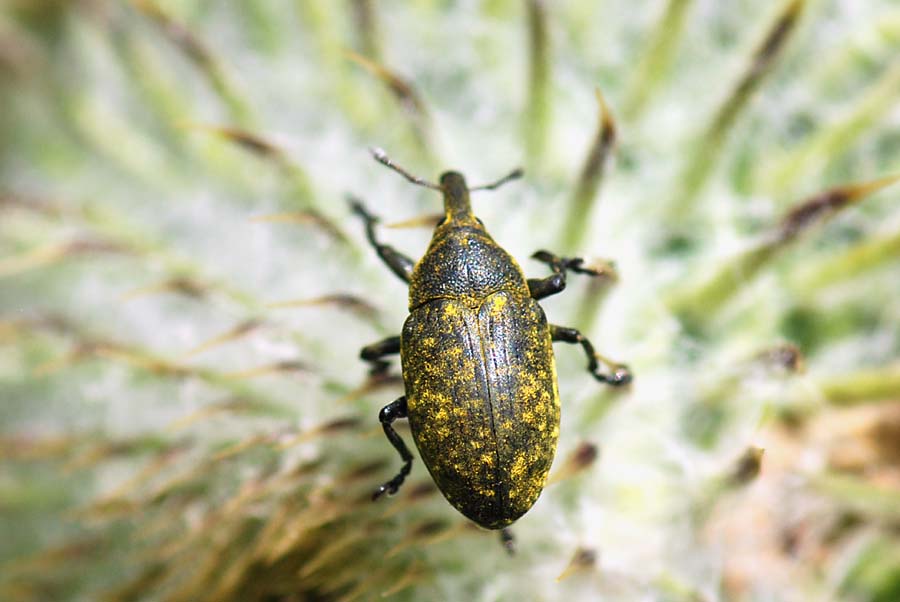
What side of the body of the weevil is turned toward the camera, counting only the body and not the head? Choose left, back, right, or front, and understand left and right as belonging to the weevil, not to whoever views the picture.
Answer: back
